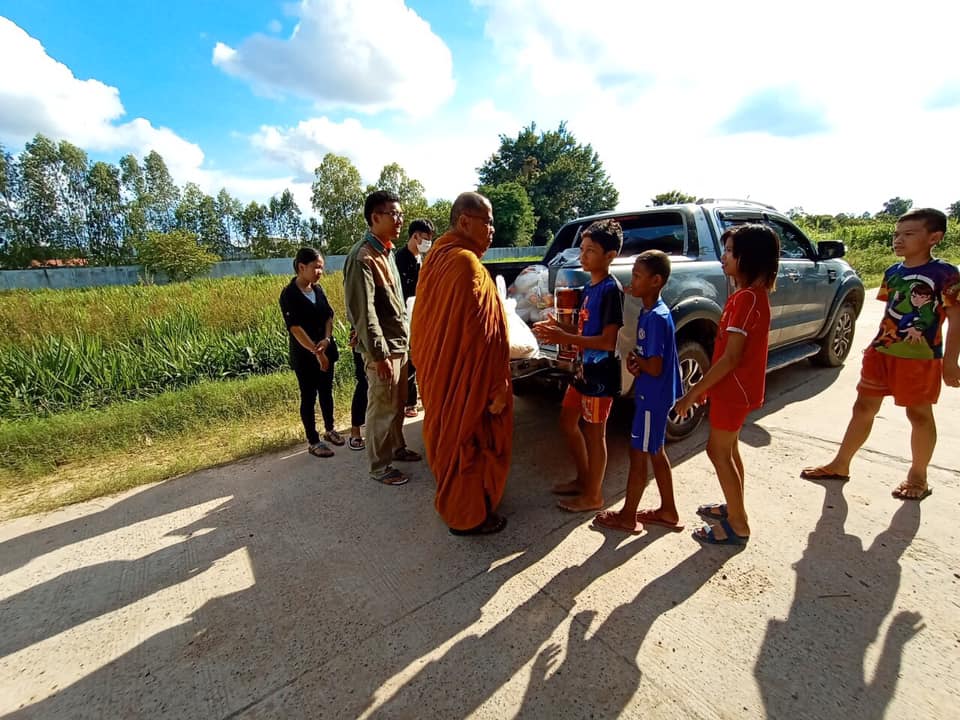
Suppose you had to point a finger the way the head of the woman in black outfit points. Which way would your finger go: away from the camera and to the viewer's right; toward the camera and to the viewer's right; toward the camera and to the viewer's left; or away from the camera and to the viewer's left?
toward the camera and to the viewer's right

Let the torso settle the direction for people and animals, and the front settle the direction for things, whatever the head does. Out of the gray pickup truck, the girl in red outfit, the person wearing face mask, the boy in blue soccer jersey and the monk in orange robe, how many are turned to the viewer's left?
2

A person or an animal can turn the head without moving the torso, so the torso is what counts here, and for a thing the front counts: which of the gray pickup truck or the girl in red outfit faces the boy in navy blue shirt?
the girl in red outfit

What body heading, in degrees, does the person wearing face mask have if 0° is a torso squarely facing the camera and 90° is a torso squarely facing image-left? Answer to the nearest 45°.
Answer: approximately 315°

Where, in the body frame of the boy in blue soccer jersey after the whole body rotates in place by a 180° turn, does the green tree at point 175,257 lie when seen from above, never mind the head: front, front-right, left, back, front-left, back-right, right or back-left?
back-left

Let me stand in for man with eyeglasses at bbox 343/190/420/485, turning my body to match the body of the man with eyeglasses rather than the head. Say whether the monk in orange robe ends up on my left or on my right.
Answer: on my right

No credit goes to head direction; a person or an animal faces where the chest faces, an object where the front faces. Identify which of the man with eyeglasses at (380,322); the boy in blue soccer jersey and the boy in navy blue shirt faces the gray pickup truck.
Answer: the man with eyeglasses

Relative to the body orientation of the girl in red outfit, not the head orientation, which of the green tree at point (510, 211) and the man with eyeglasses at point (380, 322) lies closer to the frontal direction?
the man with eyeglasses

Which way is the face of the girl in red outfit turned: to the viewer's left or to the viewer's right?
to the viewer's left

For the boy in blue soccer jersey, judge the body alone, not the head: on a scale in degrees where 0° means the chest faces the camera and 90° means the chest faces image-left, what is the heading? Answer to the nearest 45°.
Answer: approximately 90°

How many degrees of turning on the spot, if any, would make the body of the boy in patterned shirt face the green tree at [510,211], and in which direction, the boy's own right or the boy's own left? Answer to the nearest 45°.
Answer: approximately 90° to the boy's own right

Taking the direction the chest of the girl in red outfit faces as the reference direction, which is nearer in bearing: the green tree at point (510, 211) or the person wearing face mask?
the person wearing face mask

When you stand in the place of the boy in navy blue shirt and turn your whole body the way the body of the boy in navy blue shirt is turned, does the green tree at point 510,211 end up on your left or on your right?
on your right

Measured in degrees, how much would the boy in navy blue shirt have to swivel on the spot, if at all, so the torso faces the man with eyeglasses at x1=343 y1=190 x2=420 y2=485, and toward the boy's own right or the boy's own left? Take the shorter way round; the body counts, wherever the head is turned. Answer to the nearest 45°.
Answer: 0° — they already face them

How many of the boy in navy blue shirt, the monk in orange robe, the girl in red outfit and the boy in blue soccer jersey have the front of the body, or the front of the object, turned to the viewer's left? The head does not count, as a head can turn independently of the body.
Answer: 3

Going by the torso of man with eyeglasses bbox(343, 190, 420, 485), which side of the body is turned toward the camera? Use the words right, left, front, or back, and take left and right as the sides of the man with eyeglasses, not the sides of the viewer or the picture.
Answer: right

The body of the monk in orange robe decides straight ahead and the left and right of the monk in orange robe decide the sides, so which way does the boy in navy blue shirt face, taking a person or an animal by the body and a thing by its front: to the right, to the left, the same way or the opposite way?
the opposite way
